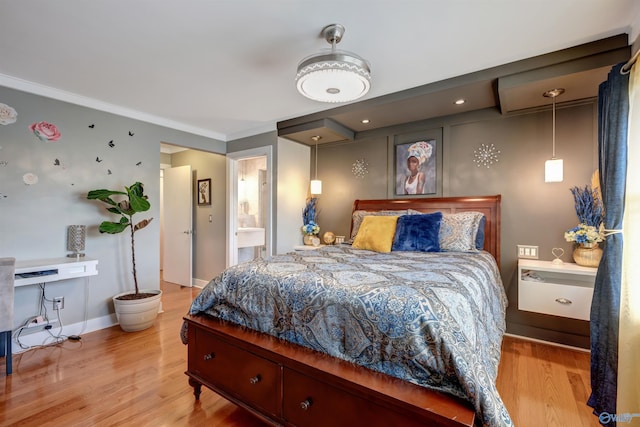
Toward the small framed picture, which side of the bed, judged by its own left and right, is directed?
right

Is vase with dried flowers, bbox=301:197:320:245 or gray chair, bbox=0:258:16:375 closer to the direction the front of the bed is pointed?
the gray chair

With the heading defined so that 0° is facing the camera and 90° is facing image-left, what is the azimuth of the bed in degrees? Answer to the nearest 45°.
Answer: approximately 45°

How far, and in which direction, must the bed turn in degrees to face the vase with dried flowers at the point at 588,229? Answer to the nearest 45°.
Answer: approximately 180°

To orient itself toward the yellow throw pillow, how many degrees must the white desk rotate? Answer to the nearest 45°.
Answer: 0° — it already faces it

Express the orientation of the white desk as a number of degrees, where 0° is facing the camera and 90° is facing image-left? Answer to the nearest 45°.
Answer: approximately 315°

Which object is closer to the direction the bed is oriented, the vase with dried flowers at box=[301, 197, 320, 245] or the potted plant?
the potted plant

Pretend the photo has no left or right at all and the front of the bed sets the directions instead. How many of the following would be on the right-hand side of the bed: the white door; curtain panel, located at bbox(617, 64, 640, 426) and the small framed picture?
2

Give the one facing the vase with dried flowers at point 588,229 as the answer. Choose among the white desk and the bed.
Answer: the white desk

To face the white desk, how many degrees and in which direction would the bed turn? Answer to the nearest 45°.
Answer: approximately 45° to its right
